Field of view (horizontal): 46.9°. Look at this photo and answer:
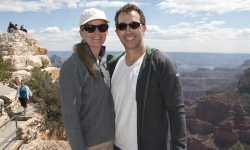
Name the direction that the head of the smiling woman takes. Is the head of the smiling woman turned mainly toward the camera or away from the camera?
toward the camera

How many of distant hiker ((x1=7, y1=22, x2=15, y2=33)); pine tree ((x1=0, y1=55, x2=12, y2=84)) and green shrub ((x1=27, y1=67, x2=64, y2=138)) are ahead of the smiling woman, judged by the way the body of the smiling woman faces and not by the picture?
0

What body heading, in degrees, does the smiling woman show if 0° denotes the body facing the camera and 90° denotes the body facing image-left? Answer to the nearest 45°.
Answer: approximately 315°

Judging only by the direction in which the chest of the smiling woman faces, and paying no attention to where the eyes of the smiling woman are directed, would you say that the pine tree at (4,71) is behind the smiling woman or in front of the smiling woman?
behind

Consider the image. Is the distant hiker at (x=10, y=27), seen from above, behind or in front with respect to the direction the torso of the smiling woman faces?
behind

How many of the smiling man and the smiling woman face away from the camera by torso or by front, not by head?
0

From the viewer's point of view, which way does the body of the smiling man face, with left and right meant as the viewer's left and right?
facing the viewer and to the left of the viewer

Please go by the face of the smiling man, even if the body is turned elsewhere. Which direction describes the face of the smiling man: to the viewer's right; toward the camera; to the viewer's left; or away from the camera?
toward the camera
